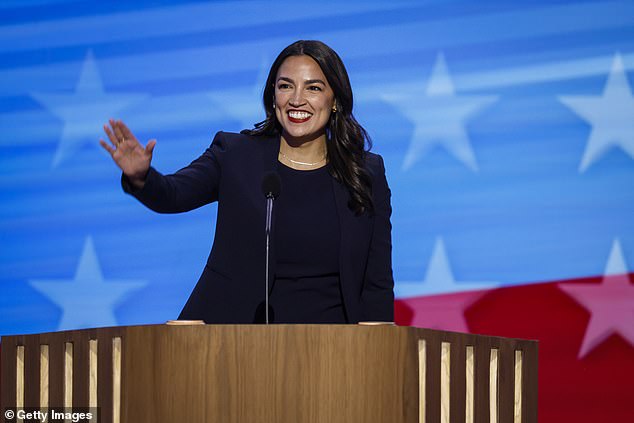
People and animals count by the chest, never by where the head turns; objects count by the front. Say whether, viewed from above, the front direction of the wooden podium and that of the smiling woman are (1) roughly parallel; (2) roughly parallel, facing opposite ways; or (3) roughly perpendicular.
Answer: roughly parallel

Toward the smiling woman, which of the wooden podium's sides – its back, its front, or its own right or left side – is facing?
back

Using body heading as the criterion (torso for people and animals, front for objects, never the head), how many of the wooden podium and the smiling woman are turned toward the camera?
2

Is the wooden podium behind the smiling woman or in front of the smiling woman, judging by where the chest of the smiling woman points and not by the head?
in front

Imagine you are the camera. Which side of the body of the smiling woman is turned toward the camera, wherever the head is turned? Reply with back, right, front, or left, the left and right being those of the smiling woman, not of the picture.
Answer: front
